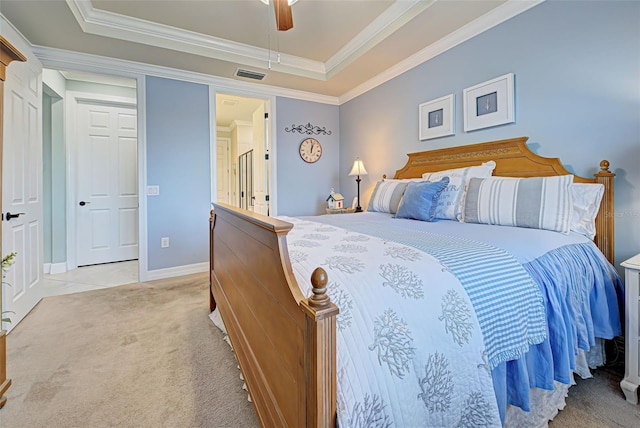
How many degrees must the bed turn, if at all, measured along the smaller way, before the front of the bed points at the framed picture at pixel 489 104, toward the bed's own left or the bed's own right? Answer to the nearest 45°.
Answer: approximately 135° to the bed's own right

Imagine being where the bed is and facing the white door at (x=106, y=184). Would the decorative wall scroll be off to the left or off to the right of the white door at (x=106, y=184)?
right

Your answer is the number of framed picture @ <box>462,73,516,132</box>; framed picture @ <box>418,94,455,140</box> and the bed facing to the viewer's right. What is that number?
0

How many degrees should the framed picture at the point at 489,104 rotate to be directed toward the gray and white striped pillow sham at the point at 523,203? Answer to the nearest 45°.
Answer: approximately 45° to its left

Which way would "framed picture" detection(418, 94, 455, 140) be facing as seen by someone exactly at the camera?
facing the viewer and to the left of the viewer

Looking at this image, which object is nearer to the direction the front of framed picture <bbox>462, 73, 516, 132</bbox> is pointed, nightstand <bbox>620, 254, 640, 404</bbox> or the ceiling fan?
the ceiling fan

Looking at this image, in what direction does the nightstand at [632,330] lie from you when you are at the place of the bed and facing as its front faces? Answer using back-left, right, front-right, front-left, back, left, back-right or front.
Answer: back

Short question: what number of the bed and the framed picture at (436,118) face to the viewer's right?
0

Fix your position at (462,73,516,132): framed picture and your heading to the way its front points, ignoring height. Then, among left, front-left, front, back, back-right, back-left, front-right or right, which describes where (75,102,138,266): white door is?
front-right
